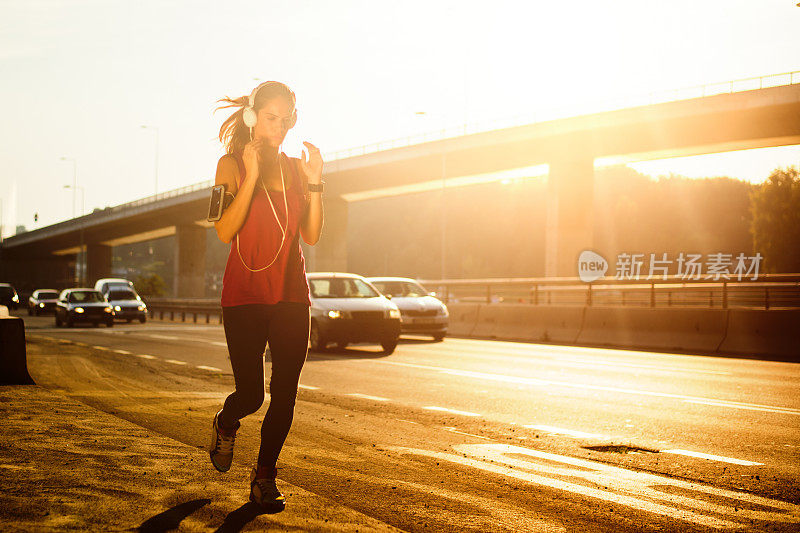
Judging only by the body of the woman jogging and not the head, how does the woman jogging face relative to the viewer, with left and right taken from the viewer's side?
facing the viewer and to the right of the viewer

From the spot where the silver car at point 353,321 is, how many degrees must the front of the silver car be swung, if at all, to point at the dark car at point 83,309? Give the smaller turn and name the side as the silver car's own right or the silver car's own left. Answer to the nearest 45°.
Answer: approximately 180°

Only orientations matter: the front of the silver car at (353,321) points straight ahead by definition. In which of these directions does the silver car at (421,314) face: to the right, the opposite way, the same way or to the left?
the same way

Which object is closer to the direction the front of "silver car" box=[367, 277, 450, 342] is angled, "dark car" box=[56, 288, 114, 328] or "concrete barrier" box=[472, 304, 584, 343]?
the concrete barrier

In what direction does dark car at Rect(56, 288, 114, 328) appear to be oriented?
toward the camera

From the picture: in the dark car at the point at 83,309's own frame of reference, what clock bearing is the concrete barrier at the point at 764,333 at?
The concrete barrier is roughly at 11 o'clock from the dark car.

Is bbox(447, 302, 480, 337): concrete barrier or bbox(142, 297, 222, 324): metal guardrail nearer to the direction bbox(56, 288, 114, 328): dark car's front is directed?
the concrete barrier

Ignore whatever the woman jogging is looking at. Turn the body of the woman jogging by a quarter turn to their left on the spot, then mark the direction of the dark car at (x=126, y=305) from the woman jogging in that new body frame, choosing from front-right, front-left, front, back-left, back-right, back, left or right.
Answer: front-left

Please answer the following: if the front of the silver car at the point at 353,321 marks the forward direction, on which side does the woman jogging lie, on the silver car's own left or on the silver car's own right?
on the silver car's own right

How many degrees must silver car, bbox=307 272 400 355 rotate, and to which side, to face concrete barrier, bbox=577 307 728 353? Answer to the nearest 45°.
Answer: approximately 45° to its left

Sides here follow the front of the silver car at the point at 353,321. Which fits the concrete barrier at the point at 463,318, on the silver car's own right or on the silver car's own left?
on the silver car's own left

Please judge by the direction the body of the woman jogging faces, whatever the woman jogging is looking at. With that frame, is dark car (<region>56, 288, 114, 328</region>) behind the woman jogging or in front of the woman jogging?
behind

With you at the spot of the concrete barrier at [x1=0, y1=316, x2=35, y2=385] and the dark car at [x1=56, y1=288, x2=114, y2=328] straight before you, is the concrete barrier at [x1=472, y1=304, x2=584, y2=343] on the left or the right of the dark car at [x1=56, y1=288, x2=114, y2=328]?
right

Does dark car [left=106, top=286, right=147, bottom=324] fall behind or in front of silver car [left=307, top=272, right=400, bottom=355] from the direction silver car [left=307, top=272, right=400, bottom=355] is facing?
behind

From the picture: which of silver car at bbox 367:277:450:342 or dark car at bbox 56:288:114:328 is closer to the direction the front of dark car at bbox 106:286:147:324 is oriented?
the silver car

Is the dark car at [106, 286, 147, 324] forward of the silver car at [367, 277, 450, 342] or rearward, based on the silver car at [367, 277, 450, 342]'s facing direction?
rearward

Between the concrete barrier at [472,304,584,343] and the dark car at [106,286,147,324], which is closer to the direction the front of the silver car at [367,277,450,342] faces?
the concrete barrier

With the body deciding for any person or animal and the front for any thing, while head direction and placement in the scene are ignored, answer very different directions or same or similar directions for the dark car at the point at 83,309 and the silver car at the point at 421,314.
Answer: same or similar directions

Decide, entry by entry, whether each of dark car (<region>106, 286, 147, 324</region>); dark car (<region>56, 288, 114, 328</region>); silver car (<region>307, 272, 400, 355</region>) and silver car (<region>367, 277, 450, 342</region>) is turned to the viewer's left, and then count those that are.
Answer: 0

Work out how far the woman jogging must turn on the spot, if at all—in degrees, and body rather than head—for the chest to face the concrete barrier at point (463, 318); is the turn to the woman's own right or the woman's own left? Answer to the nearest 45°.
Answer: approximately 135° to the woman's own left

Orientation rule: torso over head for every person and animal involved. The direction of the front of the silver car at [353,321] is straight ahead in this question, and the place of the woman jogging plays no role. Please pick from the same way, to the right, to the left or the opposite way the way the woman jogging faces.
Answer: the same way

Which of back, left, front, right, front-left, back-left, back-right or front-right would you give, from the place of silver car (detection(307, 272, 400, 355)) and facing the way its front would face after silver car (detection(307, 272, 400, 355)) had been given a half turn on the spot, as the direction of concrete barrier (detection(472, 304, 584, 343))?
right
